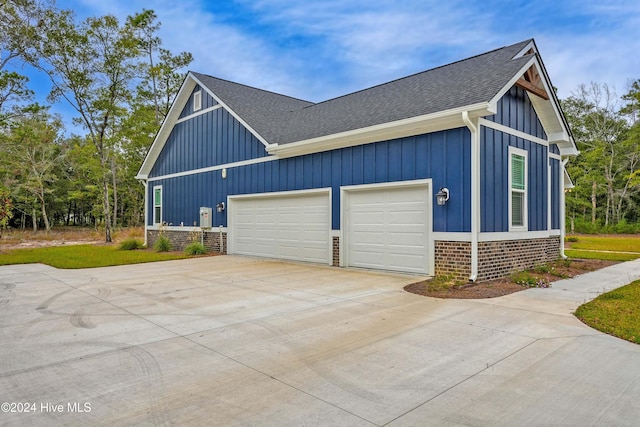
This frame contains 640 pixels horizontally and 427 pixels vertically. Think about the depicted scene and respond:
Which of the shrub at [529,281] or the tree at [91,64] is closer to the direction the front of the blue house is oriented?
the shrub
